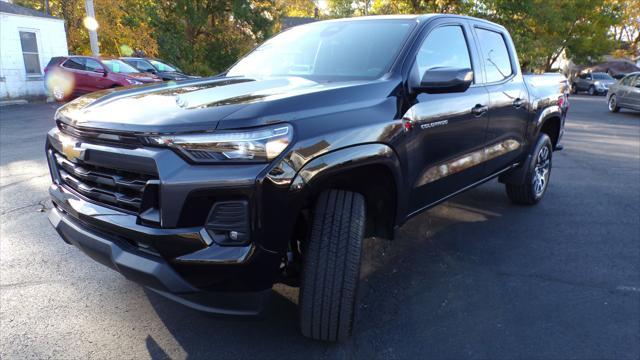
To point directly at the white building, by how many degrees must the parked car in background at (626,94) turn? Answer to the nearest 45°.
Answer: approximately 90° to its right

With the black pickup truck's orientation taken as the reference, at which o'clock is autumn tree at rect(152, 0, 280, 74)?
The autumn tree is roughly at 4 o'clock from the black pickup truck.

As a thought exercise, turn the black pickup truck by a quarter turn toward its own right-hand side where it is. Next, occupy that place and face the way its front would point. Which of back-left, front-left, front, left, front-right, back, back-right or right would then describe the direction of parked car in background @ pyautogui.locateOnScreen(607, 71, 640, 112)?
right

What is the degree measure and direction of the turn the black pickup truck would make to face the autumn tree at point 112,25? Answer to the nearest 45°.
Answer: approximately 90° to its right

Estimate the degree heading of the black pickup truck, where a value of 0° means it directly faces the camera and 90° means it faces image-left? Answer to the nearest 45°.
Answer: approximately 45°

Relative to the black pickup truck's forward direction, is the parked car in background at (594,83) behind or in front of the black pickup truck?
behind

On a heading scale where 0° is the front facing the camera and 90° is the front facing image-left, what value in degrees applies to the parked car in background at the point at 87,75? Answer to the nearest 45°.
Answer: approximately 315°

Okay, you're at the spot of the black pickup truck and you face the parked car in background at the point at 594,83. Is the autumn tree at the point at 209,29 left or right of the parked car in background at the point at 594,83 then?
left
